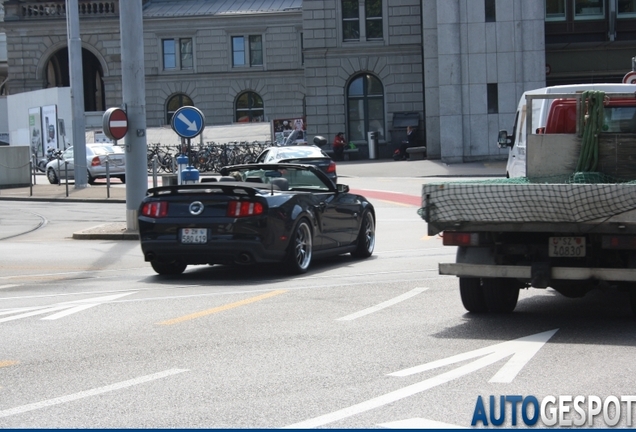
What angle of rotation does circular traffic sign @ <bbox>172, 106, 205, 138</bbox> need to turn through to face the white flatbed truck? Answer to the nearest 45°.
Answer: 0° — it already faces it

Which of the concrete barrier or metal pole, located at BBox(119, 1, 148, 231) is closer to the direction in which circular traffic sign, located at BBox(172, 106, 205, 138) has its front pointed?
the metal pole

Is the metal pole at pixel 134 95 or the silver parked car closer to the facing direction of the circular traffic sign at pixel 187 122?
the metal pole

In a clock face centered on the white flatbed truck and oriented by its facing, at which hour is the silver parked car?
The silver parked car is roughly at 11 o'clock from the white flatbed truck.

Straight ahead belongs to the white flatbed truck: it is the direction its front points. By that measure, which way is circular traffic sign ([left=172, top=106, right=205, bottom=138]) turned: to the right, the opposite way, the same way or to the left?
the opposite way

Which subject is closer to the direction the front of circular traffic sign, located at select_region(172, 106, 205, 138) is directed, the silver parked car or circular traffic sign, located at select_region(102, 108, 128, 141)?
the circular traffic sign

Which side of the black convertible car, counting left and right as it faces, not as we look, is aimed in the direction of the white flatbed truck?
right

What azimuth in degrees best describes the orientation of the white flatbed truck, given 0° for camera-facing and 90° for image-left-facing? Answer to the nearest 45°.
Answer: approximately 180°

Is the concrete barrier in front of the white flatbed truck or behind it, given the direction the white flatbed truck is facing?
in front

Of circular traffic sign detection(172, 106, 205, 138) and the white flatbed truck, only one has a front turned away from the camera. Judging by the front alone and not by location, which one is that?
the white flatbed truck

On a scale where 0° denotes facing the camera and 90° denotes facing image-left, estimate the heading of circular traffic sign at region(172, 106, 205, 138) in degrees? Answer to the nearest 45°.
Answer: approximately 0°

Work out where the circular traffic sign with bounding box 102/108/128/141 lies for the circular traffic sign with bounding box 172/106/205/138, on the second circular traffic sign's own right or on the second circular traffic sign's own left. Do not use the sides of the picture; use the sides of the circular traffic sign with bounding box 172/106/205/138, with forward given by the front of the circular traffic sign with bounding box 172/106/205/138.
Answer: on the second circular traffic sign's own right

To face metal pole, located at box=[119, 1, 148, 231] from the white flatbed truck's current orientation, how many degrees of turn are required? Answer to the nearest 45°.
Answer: approximately 45° to its left

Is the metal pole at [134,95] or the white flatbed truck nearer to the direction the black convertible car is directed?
the metal pole

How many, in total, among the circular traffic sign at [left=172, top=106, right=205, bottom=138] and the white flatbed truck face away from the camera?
1

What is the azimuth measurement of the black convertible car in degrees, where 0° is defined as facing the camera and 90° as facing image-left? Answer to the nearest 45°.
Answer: approximately 225°
